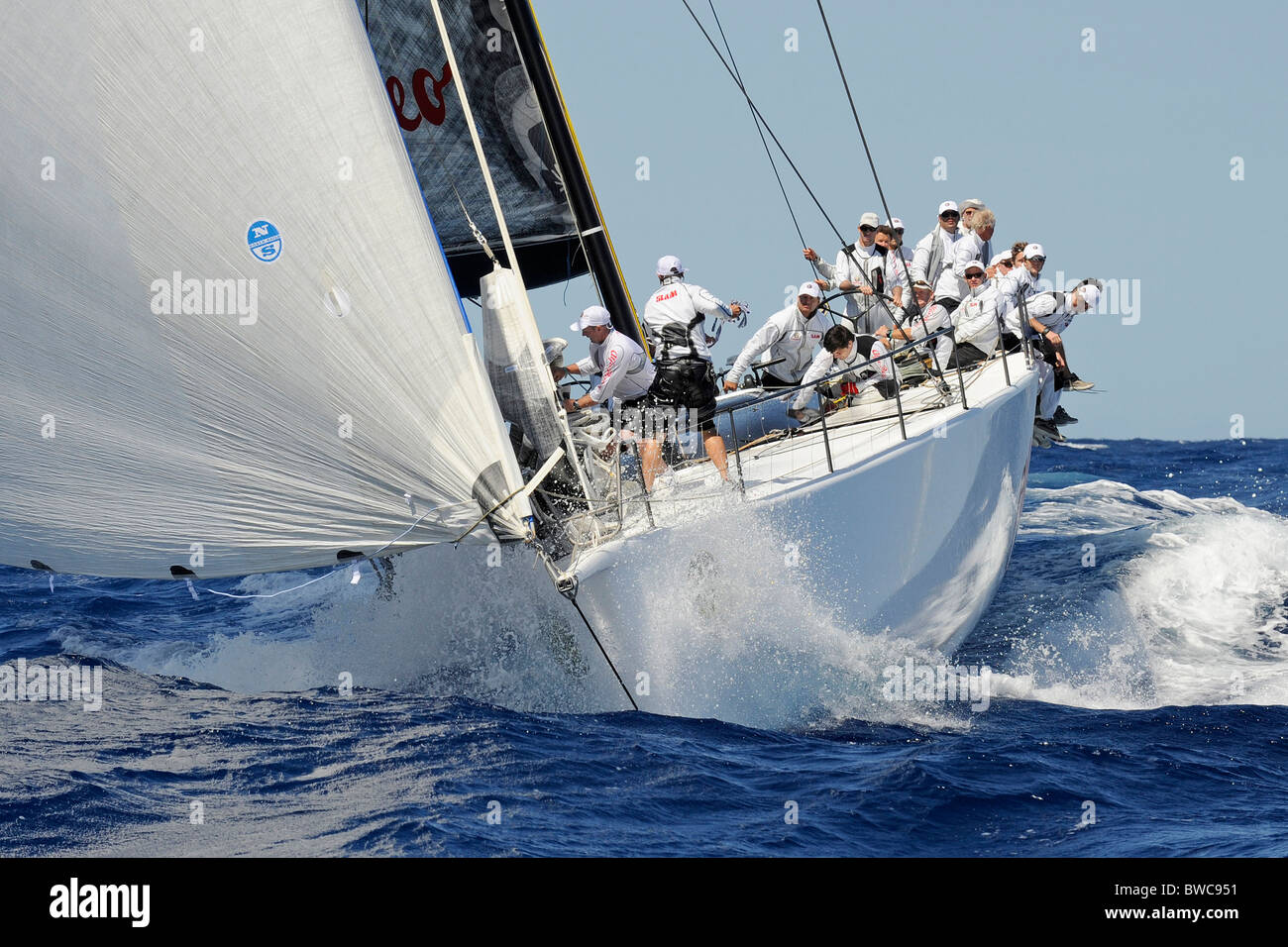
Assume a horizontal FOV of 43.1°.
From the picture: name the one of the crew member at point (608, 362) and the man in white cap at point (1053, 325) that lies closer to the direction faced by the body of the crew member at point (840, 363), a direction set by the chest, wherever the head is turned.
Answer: the crew member

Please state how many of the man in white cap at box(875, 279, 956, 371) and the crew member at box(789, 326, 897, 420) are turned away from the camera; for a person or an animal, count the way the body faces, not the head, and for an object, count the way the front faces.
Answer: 0

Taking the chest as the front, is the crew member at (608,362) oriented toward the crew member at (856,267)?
no

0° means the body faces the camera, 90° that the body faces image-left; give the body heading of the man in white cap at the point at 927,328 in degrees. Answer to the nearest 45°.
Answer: approximately 45°

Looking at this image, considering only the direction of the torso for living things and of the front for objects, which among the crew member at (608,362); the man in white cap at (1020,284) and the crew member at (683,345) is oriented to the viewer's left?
the crew member at (608,362)

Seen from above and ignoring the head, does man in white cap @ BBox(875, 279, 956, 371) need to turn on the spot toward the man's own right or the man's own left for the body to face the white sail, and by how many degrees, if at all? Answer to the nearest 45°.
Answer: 0° — they already face it

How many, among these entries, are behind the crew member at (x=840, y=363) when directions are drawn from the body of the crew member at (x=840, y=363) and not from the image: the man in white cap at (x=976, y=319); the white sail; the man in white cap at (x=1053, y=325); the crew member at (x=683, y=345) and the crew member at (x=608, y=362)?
2

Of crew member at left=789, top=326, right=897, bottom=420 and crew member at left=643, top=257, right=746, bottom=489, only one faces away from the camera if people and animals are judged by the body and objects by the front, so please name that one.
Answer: crew member at left=643, top=257, right=746, bottom=489

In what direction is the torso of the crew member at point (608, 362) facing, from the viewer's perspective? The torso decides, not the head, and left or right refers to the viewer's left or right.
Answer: facing to the left of the viewer

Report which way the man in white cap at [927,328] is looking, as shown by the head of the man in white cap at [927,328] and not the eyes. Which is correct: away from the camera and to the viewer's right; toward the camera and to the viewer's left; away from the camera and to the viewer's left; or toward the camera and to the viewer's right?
toward the camera and to the viewer's left

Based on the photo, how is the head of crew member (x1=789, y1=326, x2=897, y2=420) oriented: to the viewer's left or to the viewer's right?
to the viewer's left

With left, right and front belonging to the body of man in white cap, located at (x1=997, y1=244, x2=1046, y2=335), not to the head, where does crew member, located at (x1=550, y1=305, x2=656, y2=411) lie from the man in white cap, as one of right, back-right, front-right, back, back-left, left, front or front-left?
right

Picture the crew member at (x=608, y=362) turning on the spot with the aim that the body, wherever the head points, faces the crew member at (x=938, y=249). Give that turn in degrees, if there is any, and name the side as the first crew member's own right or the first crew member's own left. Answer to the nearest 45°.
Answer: approximately 135° to the first crew member's own right

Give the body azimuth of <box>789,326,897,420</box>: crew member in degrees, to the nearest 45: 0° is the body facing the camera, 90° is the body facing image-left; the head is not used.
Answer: approximately 45°

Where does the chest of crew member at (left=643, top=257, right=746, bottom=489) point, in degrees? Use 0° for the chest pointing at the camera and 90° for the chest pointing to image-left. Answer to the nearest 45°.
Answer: approximately 180°
